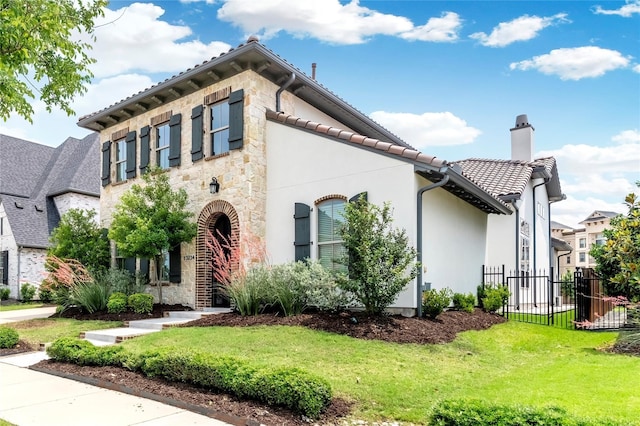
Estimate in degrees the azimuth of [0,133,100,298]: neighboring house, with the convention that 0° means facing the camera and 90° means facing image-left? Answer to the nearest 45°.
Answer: approximately 45°

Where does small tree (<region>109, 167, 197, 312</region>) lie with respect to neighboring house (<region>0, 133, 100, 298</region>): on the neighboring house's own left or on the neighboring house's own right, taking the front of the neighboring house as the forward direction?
on the neighboring house's own left

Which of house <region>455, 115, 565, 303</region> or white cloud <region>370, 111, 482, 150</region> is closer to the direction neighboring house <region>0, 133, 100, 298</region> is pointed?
the house

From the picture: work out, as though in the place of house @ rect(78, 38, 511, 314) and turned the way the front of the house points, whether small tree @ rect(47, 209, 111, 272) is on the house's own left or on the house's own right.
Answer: on the house's own right

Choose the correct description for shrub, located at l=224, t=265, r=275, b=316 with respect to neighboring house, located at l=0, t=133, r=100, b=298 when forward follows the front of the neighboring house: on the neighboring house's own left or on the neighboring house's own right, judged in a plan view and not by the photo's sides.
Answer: on the neighboring house's own left

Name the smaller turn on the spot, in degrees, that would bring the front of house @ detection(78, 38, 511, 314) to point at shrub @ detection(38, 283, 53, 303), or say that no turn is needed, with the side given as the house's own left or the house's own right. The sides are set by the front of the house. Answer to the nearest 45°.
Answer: approximately 90° to the house's own right

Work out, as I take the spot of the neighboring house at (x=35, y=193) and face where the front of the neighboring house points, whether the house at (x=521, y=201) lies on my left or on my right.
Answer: on my left
